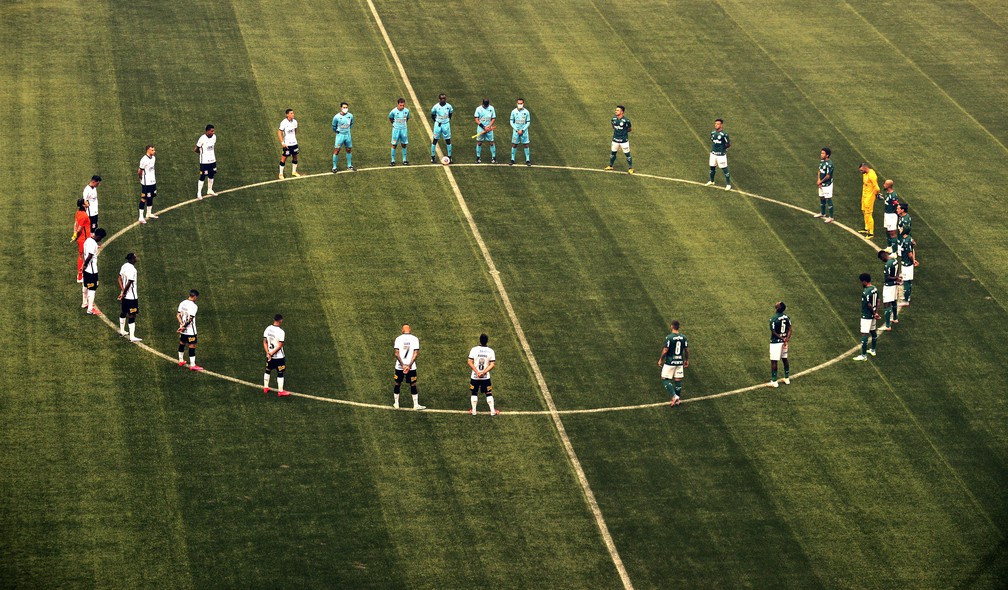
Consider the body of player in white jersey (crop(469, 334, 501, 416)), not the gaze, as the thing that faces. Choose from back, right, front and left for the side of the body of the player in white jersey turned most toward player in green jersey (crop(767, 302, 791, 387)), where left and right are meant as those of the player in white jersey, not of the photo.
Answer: right

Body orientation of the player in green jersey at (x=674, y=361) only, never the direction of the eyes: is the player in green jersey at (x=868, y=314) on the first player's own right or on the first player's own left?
on the first player's own right

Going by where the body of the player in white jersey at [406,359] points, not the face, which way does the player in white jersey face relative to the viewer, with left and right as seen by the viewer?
facing away from the viewer

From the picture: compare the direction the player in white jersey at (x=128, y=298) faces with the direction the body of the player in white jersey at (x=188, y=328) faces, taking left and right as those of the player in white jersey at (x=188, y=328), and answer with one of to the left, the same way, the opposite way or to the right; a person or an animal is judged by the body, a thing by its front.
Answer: the same way

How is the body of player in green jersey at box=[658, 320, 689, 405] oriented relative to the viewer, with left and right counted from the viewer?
facing away from the viewer

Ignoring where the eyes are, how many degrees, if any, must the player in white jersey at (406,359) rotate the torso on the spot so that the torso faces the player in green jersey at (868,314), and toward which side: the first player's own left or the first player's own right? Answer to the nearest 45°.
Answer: approximately 90° to the first player's own right

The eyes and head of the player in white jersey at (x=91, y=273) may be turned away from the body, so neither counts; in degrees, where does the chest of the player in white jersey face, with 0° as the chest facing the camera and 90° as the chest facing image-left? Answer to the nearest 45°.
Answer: approximately 270°

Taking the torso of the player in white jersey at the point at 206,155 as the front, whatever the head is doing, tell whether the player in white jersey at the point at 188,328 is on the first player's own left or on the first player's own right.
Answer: on the first player's own right

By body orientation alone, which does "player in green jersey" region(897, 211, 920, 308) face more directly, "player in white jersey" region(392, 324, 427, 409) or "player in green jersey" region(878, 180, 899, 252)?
the player in white jersey

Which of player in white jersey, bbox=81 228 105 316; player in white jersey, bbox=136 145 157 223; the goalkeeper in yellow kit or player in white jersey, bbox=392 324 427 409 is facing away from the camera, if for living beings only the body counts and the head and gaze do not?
player in white jersey, bbox=392 324 427 409

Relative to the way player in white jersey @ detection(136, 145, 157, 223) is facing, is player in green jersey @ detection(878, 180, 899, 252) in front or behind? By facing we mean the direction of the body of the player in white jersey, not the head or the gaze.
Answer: in front

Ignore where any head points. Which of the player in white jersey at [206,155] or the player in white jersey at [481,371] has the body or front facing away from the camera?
the player in white jersey at [481,371]

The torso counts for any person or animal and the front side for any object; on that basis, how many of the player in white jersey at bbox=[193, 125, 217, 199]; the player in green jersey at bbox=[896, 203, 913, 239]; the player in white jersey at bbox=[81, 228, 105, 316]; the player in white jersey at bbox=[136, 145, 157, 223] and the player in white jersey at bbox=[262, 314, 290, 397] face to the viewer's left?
1

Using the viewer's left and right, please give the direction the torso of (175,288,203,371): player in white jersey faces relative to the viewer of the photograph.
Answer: facing away from the viewer and to the right of the viewer

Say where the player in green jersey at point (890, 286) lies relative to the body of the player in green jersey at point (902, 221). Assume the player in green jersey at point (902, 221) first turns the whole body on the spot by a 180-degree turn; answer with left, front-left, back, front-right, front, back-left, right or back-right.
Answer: right

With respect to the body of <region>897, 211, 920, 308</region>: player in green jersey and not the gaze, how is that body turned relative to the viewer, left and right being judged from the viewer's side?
facing to the left of the viewer

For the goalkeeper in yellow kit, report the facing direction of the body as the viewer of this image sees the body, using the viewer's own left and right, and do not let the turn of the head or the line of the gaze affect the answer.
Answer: facing to the left of the viewer

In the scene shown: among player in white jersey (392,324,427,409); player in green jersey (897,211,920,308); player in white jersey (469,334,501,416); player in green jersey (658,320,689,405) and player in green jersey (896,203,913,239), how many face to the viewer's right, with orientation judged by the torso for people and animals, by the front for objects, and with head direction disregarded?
0

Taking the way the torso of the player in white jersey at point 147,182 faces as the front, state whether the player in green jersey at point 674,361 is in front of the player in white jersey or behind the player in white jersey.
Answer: in front
